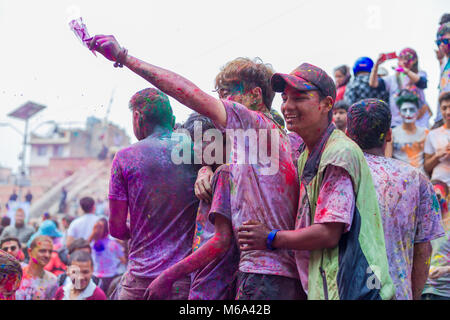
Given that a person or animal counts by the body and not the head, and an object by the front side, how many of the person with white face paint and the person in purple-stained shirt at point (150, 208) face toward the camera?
1

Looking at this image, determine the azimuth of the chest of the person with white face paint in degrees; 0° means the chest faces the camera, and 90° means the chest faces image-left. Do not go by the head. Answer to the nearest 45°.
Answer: approximately 0°

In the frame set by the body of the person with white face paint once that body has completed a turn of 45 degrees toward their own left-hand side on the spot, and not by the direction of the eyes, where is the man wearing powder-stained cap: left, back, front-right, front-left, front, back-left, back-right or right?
front-right

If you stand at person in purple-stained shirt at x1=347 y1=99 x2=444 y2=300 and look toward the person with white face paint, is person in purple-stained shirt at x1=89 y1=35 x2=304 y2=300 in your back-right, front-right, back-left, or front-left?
back-left

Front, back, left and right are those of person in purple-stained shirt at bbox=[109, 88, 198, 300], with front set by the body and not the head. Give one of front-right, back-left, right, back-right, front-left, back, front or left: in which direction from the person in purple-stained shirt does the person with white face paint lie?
right

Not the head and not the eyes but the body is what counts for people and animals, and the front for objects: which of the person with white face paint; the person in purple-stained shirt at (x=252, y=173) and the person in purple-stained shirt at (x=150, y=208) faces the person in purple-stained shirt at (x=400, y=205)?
the person with white face paint

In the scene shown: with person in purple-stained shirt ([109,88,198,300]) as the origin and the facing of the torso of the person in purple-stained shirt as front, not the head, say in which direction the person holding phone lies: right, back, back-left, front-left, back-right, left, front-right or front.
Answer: right
